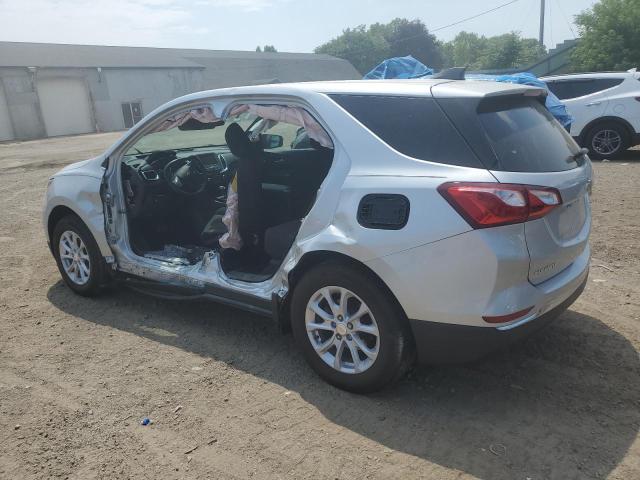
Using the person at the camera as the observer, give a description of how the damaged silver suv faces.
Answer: facing away from the viewer and to the left of the viewer

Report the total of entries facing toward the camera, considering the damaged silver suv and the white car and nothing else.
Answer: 0

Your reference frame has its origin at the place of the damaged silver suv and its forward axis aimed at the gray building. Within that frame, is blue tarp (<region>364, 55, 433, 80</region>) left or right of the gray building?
right

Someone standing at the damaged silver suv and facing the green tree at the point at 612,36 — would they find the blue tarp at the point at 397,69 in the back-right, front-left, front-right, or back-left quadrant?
front-left

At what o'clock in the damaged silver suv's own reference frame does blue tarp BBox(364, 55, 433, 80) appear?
The blue tarp is roughly at 2 o'clock from the damaged silver suv.

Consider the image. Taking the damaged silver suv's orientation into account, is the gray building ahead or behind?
ahead
